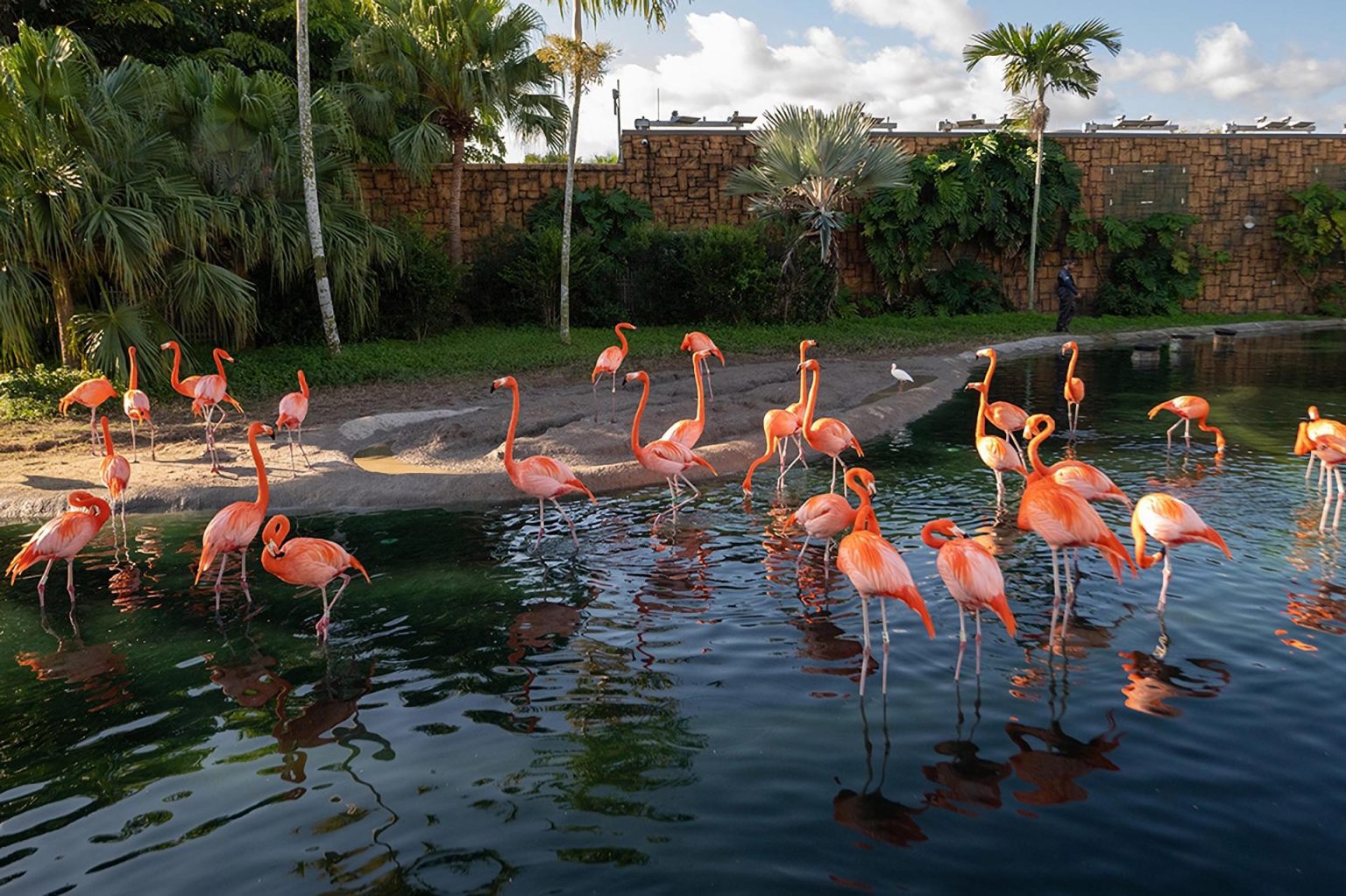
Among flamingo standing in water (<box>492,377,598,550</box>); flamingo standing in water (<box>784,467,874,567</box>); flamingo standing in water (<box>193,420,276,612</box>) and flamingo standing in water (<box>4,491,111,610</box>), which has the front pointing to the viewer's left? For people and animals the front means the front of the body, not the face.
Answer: flamingo standing in water (<box>492,377,598,550</box>)

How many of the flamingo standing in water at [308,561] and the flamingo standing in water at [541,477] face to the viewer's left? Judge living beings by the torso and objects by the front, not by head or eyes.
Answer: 2

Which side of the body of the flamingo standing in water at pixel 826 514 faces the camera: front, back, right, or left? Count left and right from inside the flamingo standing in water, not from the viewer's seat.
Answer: right

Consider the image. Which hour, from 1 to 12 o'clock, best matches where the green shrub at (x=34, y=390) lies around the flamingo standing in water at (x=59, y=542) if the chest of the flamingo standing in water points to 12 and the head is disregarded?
The green shrub is roughly at 9 o'clock from the flamingo standing in water.

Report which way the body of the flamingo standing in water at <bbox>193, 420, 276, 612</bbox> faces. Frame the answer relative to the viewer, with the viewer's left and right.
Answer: facing to the right of the viewer

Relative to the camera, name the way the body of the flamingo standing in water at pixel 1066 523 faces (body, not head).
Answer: to the viewer's left

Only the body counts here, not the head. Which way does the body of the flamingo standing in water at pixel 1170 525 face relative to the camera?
to the viewer's left

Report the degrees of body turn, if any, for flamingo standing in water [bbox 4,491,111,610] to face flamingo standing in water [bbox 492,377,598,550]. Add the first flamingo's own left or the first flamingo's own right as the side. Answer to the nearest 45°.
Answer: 0° — it already faces it

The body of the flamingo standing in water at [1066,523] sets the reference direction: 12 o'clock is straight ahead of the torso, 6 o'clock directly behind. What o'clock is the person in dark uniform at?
The person in dark uniform is roughly at 3 o'clock from the flamingo standing in water.

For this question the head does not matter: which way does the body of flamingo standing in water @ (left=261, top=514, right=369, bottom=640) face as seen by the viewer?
to the viewer's left

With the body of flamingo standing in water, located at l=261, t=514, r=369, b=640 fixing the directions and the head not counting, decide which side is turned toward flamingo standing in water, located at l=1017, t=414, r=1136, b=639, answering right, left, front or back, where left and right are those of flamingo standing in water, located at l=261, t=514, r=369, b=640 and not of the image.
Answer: back

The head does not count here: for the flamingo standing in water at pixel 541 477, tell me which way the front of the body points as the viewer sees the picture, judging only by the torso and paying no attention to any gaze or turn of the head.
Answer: to the viewer's left

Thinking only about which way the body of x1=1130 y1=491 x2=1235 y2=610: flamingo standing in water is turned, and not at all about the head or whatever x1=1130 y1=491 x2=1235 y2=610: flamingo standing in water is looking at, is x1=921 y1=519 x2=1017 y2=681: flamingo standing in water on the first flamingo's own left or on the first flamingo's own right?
on the first flamingo's own left
